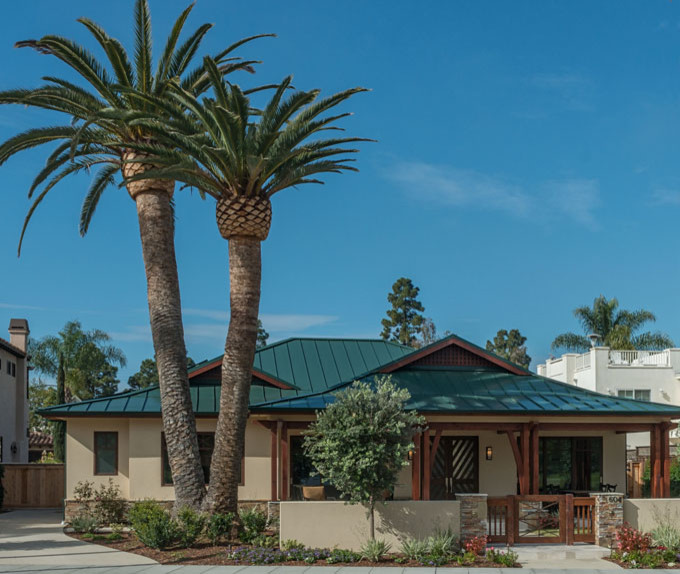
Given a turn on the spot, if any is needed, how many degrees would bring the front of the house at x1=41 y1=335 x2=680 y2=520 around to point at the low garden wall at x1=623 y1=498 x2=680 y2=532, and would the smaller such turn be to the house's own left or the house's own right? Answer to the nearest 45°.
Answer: approximately 45° to the house's own left

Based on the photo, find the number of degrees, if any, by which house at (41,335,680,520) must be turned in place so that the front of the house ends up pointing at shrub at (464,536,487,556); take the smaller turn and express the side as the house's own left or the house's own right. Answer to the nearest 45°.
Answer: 0° — it already faces it

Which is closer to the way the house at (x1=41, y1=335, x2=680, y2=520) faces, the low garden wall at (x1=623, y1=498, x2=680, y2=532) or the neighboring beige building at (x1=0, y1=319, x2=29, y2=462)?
the low garden wall

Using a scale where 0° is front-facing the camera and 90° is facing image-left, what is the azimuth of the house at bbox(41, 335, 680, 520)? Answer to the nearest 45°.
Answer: approximately 0°

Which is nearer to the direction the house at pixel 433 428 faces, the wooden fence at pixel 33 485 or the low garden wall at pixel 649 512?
the low garden wall

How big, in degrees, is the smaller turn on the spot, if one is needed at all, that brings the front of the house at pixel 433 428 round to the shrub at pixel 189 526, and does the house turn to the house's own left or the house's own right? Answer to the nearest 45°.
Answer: approximately 45° to the house's own right

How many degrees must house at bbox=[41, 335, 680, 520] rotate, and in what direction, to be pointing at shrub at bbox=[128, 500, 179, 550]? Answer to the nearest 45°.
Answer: approximately 45° to its right
